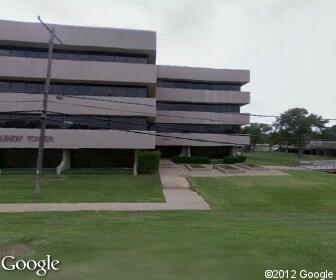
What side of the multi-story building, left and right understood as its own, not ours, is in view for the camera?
front
